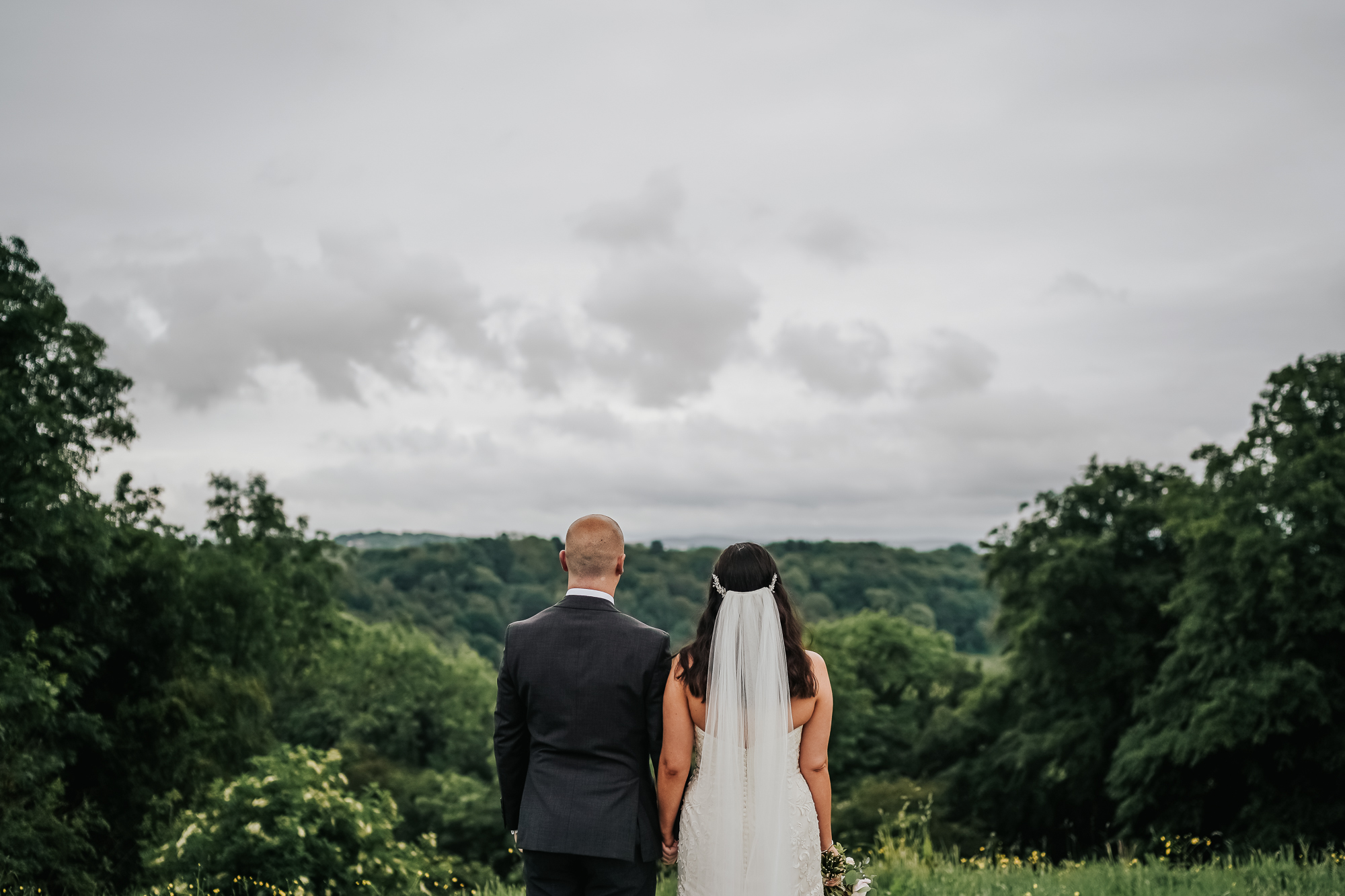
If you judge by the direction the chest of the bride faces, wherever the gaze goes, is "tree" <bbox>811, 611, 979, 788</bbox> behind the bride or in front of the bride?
in front

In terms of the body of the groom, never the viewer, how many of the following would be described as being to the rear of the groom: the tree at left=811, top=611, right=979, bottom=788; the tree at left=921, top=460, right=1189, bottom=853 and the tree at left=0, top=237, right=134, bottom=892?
0

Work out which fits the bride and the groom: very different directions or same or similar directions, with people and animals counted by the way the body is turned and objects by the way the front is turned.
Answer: same or similar directions

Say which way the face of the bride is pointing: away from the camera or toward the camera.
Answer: away from the camera

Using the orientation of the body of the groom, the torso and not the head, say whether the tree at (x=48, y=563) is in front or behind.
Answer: in front

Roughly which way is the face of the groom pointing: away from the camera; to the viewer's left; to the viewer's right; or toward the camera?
away from the camera

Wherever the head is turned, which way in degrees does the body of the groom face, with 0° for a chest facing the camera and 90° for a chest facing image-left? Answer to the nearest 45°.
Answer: approximately 180°

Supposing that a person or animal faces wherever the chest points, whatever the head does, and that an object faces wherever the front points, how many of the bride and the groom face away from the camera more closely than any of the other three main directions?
2

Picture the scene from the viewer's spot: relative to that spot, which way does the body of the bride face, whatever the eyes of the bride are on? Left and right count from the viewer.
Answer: facing away from the viewer

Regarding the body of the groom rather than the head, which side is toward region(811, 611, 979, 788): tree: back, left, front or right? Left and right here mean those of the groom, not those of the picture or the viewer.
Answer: front

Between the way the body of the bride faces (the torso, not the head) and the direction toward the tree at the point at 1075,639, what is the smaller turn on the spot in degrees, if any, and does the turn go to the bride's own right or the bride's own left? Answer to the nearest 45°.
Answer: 0° — they already face it

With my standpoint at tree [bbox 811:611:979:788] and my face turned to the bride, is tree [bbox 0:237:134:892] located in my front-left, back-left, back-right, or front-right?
front-right
